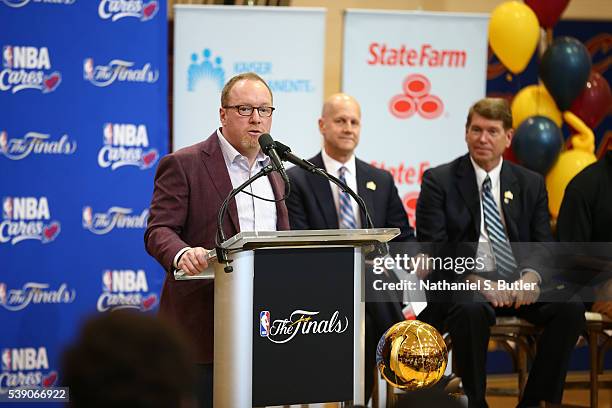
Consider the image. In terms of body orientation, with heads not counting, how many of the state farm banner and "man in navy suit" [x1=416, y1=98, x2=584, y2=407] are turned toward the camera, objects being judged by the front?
2

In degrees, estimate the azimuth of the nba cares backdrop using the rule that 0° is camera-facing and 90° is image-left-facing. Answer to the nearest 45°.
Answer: approximately 0°

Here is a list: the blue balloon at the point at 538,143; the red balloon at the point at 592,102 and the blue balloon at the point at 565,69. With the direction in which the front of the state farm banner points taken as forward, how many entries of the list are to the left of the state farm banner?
3

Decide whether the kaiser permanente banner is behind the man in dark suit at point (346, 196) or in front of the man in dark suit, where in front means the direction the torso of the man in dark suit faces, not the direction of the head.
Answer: behind

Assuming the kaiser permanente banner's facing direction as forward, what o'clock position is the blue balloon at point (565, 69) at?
The blue balloon is roughly at 9 o'clock from the kaiser permanente banner.

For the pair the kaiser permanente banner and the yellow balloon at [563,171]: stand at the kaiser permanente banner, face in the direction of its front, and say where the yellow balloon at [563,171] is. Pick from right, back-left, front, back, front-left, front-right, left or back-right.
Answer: left

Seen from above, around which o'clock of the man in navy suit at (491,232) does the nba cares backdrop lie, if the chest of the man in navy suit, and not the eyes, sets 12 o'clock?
The nba cares backdrop is roughly at 3 o'clock from the man in navy suit.

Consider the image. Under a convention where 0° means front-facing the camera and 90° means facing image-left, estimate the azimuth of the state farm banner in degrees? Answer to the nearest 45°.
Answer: approximately 0°

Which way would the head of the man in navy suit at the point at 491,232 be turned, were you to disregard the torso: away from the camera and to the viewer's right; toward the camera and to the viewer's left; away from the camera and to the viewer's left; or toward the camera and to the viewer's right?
toward the camera and to the viewer's left
